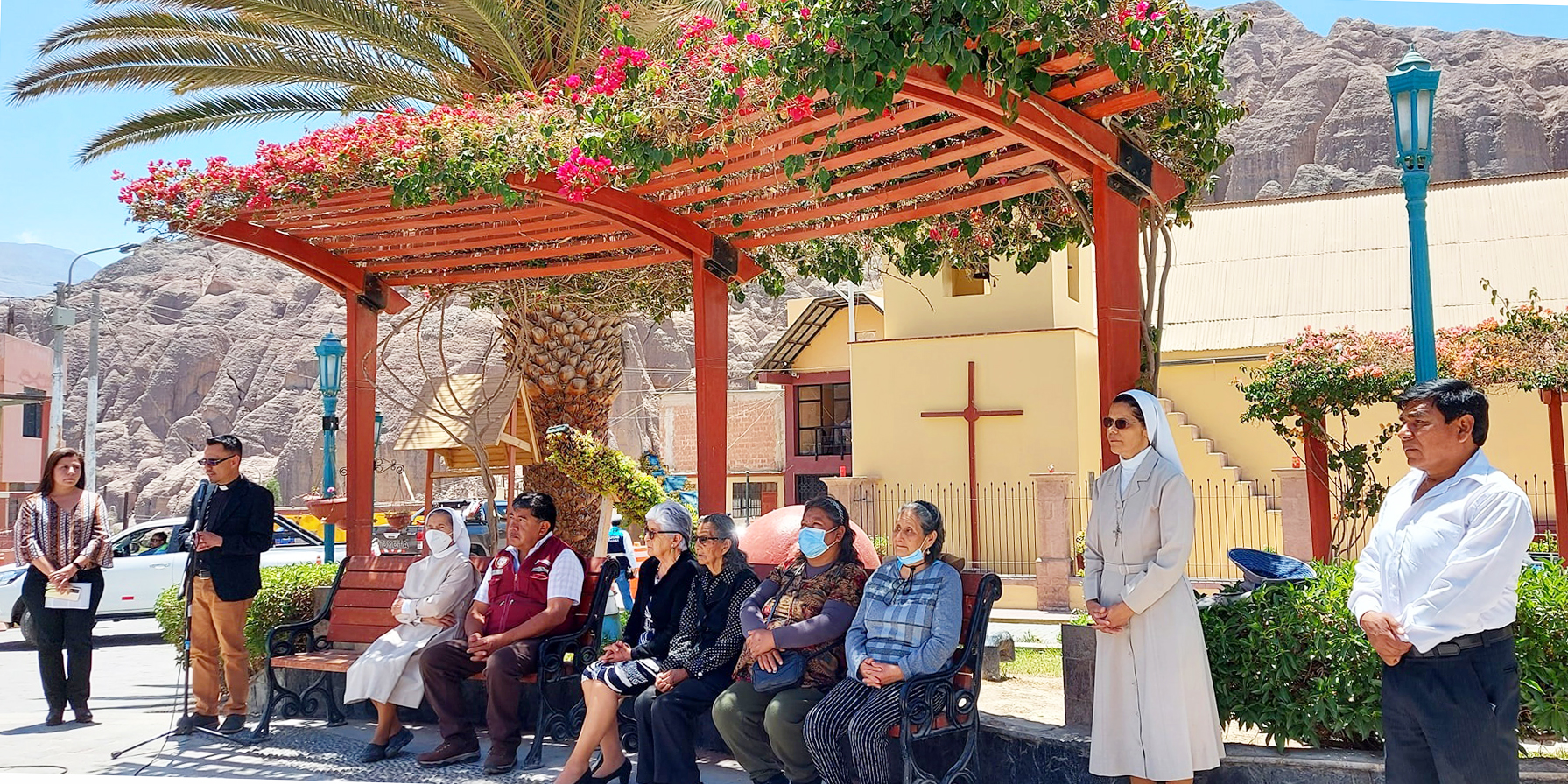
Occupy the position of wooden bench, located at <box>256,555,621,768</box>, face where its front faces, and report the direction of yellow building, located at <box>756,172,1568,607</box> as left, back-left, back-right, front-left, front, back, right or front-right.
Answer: back

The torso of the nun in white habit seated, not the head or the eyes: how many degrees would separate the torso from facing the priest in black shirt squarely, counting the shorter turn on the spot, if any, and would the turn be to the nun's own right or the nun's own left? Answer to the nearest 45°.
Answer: approximately 90° to the nun's own right

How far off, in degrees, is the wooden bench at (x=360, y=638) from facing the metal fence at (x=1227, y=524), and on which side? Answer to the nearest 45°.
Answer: approximately 180°

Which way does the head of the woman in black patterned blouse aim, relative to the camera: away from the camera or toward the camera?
toward the camera

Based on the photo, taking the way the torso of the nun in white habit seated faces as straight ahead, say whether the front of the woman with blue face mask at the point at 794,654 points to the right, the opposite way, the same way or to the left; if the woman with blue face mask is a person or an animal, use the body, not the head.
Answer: the same way

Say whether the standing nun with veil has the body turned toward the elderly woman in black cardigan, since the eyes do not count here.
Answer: no

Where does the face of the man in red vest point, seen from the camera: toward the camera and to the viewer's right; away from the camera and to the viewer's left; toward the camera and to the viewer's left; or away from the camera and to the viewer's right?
toward the camera and to the viewer's left

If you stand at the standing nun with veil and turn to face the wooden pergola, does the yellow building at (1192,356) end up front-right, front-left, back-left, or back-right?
front-right

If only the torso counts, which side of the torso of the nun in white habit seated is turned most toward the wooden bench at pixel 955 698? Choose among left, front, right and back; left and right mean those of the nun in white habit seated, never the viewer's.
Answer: left

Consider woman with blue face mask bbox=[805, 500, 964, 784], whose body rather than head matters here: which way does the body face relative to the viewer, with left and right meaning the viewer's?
facing the viewer and to the left of the viewer

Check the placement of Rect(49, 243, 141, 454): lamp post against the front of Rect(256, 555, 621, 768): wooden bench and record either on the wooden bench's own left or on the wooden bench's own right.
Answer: on the wooden bench's own right

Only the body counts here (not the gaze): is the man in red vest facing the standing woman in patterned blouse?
no

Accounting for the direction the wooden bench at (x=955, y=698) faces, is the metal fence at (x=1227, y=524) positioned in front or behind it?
behind

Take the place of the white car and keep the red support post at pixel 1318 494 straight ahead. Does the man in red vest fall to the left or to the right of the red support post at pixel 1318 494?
right

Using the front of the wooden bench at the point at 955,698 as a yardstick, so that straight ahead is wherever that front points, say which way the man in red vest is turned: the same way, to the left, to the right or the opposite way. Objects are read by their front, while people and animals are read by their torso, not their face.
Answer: the same way

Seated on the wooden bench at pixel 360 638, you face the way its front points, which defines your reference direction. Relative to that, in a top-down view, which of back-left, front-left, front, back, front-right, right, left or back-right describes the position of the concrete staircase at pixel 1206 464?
back

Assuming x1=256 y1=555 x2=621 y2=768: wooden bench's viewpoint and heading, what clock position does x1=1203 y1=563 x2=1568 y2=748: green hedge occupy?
The green hedge is roughly at 9 o'clock from the wooden bench.

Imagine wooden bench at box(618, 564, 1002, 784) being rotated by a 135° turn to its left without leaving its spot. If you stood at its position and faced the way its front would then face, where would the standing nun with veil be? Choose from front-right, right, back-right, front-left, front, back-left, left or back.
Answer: front-right
